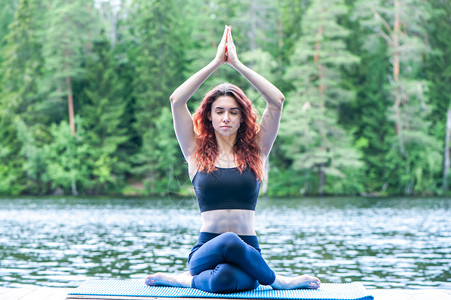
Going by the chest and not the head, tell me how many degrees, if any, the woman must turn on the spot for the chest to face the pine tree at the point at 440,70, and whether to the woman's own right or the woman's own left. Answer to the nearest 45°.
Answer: approximately 180°

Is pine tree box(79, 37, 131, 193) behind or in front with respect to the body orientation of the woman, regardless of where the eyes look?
behind

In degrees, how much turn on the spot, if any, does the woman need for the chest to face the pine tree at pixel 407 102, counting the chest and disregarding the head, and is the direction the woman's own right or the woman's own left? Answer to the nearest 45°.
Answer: approximately 180°

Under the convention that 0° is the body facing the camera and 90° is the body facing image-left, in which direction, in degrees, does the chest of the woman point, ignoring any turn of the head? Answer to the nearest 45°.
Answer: approximately 0°

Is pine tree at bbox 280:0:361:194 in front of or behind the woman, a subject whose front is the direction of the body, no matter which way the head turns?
behind

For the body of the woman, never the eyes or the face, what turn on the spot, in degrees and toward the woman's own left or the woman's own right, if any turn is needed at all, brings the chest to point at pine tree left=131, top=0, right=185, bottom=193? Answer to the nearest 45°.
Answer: approximately 180°

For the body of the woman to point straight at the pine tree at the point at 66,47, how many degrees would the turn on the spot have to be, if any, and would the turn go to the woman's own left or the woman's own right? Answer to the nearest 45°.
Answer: approximately 180°
